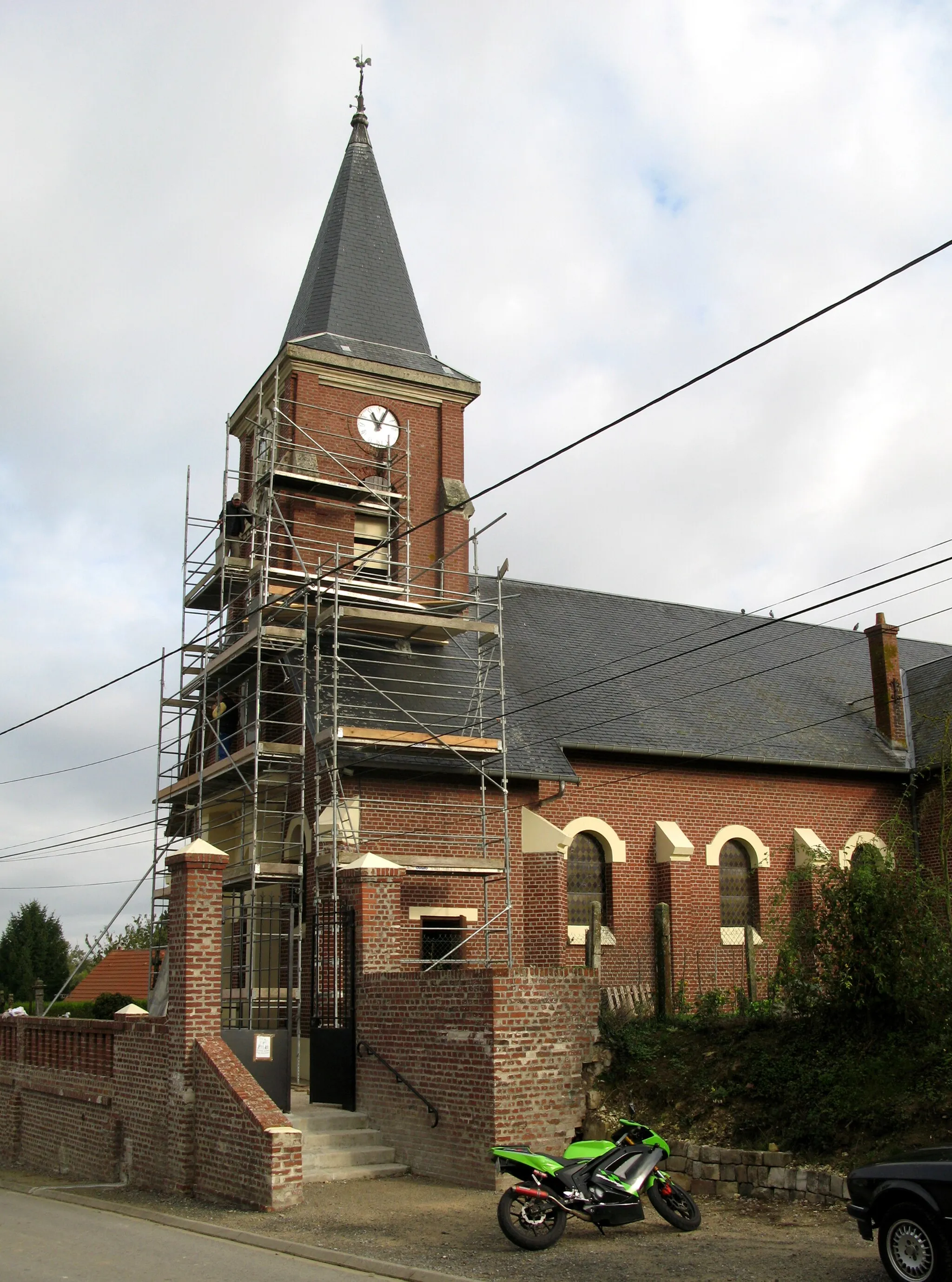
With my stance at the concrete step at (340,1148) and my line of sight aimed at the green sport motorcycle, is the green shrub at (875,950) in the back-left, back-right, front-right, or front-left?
front-left

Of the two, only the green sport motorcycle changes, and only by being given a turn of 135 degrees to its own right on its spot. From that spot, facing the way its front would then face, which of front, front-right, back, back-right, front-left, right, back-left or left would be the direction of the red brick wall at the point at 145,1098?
right

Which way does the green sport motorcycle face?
to the viewer's right

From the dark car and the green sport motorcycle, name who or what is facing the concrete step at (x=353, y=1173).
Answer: the dark car

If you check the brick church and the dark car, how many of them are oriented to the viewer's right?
0

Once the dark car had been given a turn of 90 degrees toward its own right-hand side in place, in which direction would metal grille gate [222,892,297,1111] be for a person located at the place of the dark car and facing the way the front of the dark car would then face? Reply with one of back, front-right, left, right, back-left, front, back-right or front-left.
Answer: left

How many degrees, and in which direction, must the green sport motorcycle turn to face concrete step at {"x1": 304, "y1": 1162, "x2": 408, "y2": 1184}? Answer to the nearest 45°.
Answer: approximately 135° to its left

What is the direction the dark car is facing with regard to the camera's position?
facing away from the viewer and to the left of the viewer

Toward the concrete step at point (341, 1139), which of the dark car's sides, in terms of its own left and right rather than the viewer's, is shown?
front
